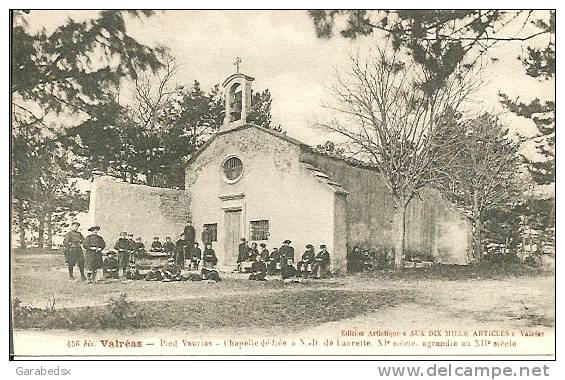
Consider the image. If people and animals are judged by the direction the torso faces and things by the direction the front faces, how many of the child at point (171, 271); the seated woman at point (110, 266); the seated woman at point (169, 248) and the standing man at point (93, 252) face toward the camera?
4

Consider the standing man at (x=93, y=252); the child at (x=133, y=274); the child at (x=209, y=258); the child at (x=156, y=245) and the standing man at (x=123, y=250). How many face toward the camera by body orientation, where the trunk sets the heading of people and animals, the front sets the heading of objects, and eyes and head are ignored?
5

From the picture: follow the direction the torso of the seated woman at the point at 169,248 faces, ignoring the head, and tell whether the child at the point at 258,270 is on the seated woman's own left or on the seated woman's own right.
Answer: on the seated woman's own left

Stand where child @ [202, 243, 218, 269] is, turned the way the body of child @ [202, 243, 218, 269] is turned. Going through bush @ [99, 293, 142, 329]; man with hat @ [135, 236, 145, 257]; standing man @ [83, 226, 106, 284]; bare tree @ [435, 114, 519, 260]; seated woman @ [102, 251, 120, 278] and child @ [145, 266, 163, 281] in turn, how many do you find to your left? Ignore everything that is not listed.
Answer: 1

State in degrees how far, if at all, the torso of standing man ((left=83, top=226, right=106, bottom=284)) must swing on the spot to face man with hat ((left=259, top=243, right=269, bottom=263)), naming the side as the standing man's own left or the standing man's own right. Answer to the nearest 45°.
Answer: approximately 90° to the standing man's own left

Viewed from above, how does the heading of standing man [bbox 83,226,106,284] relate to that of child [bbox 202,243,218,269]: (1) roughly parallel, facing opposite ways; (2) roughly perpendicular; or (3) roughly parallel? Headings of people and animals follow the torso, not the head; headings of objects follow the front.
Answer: roughly parallel

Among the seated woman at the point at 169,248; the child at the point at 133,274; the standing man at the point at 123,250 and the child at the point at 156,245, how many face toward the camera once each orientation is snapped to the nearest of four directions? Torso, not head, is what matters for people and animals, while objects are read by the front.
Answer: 4

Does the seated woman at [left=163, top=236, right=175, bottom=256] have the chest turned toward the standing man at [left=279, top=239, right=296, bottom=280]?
no

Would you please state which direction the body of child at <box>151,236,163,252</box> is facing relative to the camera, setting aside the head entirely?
toward the camera

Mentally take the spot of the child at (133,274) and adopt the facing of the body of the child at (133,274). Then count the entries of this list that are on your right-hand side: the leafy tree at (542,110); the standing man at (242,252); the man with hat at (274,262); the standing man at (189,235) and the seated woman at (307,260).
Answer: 0

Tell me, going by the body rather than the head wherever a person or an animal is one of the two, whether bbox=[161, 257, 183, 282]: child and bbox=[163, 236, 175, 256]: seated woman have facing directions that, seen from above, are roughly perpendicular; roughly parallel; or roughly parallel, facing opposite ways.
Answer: roughly parallel

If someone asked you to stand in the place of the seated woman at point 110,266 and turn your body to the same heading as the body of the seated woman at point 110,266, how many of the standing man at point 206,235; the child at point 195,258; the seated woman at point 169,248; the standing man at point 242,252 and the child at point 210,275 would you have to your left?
5

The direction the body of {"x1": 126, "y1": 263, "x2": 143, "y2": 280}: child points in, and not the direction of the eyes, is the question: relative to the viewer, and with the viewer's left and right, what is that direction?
facing the viewer

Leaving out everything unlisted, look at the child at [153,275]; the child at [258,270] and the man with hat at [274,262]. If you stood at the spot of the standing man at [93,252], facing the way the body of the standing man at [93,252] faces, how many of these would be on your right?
0
